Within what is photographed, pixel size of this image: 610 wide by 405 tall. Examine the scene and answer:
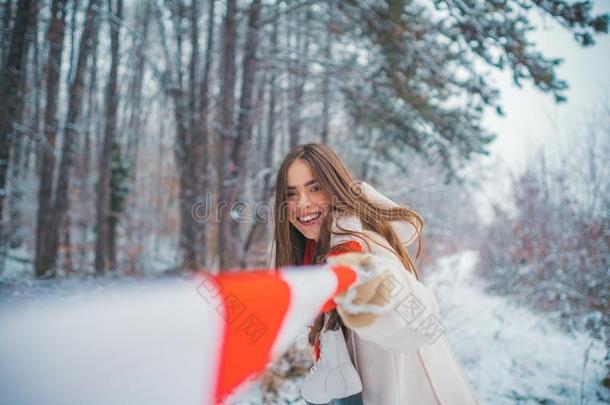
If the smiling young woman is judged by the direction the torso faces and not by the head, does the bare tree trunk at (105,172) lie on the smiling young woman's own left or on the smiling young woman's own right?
on the smiling young woman's own right

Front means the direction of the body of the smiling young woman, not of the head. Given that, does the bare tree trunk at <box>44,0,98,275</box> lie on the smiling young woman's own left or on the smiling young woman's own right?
on the smiling young woman's own right

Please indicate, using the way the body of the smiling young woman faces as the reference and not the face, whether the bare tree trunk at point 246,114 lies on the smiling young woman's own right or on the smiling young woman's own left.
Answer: on the smiling young woman's own right

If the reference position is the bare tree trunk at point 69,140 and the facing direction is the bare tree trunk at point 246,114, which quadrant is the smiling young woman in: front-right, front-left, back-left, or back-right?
front-right

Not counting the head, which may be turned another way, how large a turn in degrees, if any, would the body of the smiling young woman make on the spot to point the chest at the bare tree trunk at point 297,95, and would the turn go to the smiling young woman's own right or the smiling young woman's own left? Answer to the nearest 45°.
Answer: approximately 135° to the smiling young woman's own right

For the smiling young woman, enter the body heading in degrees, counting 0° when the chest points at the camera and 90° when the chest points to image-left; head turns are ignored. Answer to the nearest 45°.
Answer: approximately 45°
